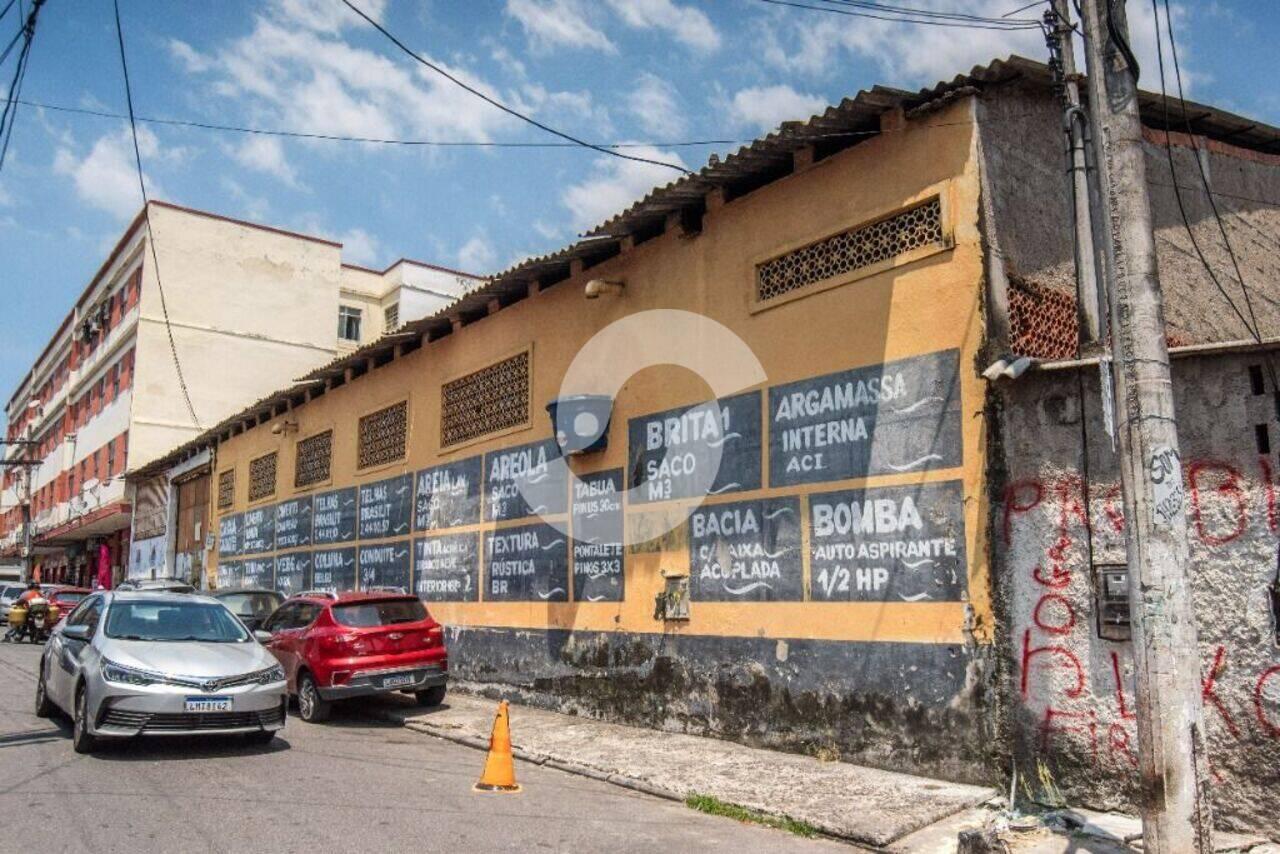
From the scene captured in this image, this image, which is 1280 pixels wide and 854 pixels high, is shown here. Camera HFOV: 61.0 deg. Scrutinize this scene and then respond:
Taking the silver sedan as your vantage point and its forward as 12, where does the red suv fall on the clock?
The red suv is roughly at 9 o'clock from the silver sedan.

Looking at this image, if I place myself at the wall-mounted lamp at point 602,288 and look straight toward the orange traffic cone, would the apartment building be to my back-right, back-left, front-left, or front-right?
back-right

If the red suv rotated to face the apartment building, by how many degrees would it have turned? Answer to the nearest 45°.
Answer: approximately 45° to its right

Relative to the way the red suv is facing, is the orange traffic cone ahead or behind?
behind

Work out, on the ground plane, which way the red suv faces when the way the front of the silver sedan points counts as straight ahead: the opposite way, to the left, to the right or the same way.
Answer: the opposite way

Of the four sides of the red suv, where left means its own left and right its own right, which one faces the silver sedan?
left

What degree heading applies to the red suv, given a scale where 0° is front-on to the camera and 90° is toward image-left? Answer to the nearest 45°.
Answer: approximately 135°

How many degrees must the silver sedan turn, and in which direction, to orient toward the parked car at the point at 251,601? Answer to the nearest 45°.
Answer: approximately 135° to its left

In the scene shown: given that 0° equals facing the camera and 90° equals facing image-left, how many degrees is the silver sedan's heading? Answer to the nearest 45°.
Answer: approximately 315°

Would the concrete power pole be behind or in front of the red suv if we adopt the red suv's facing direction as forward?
behind
